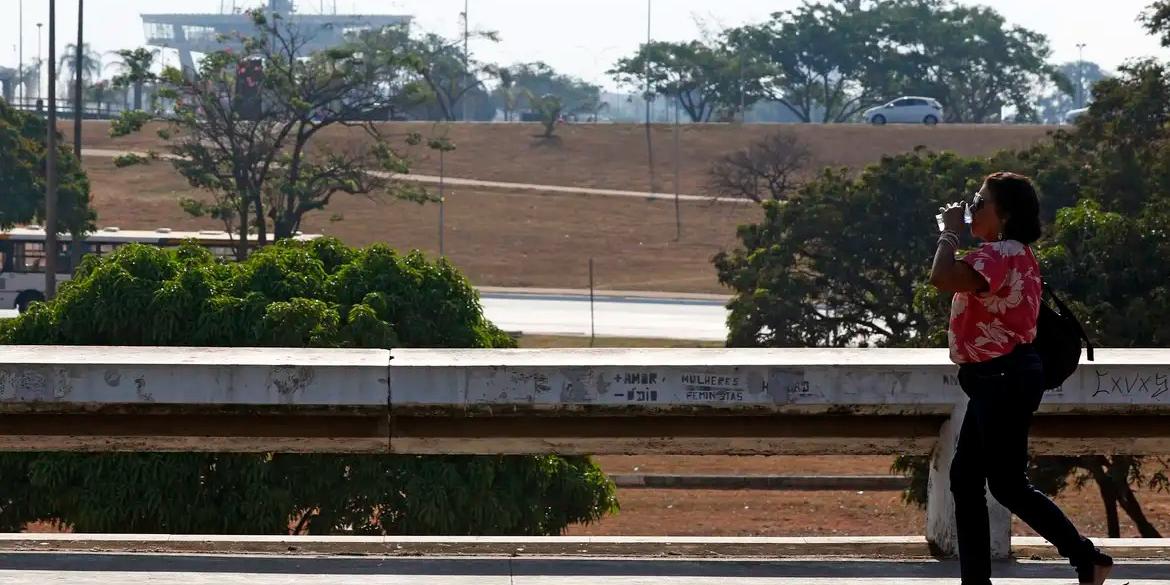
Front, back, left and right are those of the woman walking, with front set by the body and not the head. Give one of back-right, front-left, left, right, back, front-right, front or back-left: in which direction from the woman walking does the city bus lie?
front-right

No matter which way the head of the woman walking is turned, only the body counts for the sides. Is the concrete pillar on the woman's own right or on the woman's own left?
on the woman's own right

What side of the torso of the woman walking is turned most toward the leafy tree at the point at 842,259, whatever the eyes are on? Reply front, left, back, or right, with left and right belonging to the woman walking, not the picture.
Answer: right

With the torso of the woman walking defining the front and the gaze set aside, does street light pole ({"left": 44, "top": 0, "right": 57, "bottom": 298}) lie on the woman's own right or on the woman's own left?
on the woman's own right

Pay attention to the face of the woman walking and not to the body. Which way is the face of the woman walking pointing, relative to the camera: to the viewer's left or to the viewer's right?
to the viewer's left

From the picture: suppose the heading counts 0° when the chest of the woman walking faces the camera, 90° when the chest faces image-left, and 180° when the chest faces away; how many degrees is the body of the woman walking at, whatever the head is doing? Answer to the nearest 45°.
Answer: approximately 90°

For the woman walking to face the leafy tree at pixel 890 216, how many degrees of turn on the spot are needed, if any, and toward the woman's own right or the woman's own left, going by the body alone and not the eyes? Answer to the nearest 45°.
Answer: approximately 90° to the woman's own right

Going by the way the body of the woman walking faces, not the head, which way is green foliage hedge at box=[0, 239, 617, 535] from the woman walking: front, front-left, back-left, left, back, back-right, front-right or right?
front-right

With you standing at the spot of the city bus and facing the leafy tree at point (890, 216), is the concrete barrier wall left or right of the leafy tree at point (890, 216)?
right

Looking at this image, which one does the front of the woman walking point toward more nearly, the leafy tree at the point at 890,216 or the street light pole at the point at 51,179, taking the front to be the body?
the street light pole
